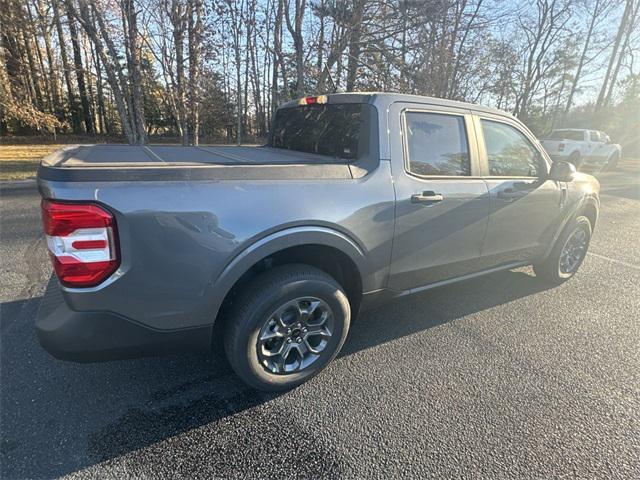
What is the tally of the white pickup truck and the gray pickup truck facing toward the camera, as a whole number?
0

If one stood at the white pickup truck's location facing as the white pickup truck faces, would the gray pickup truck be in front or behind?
behind

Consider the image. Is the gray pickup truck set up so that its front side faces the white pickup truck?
yes

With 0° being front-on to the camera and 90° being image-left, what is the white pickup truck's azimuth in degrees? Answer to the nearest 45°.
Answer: approximately 225°

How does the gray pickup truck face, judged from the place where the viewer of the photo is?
facing away from the viewer and to the right of the viewer
